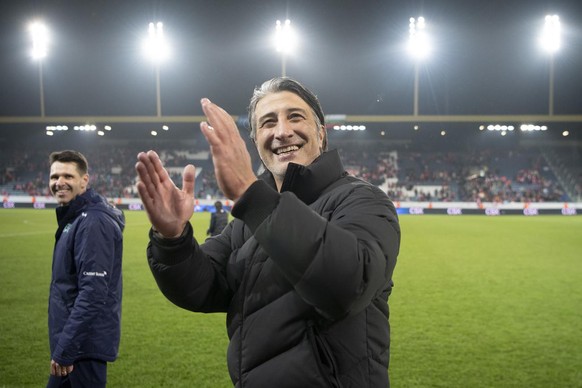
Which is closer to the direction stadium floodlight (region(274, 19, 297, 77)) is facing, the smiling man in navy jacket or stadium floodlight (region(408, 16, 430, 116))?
the smiling man in navy jacket

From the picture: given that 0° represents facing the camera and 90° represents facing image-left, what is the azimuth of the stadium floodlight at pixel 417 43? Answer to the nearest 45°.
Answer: approximately 0°

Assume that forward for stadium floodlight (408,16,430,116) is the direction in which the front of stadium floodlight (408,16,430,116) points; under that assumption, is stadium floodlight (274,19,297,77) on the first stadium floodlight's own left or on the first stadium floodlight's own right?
on the first stadium floodlight's own right

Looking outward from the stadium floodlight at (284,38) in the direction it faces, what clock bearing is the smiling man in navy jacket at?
The smiling man in navy jacket is roughly at 12 o'clock from the stadium floodlight.

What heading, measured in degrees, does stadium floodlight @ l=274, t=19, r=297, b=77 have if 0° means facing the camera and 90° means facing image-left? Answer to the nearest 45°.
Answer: approximately 0°
